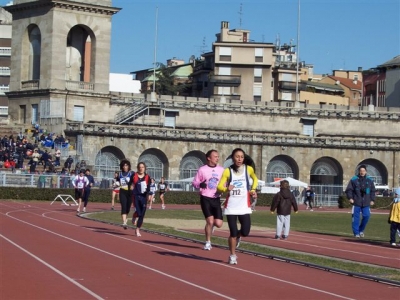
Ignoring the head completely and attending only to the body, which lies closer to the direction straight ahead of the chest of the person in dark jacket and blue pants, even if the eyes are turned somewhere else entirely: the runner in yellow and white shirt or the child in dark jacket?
the runner in yellow and white shirt

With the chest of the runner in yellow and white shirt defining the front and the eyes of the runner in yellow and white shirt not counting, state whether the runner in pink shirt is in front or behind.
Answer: behind

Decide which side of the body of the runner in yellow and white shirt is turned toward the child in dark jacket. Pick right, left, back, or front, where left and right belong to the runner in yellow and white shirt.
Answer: back

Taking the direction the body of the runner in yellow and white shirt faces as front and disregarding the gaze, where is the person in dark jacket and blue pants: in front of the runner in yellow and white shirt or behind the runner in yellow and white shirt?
behind

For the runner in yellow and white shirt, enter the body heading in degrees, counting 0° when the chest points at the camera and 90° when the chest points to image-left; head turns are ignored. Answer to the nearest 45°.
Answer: approximately 0°

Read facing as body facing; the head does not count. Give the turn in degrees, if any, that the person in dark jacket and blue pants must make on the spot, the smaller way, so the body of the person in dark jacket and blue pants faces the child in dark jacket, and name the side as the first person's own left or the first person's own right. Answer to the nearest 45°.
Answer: approximately 90° to the first person's own right

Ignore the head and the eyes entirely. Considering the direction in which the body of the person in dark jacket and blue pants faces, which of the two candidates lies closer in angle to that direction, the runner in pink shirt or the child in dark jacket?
the runner in pink shirt

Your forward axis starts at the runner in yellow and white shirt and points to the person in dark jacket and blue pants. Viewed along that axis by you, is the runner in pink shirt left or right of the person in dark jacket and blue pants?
left

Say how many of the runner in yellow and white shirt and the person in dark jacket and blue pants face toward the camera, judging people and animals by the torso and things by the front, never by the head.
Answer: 2
